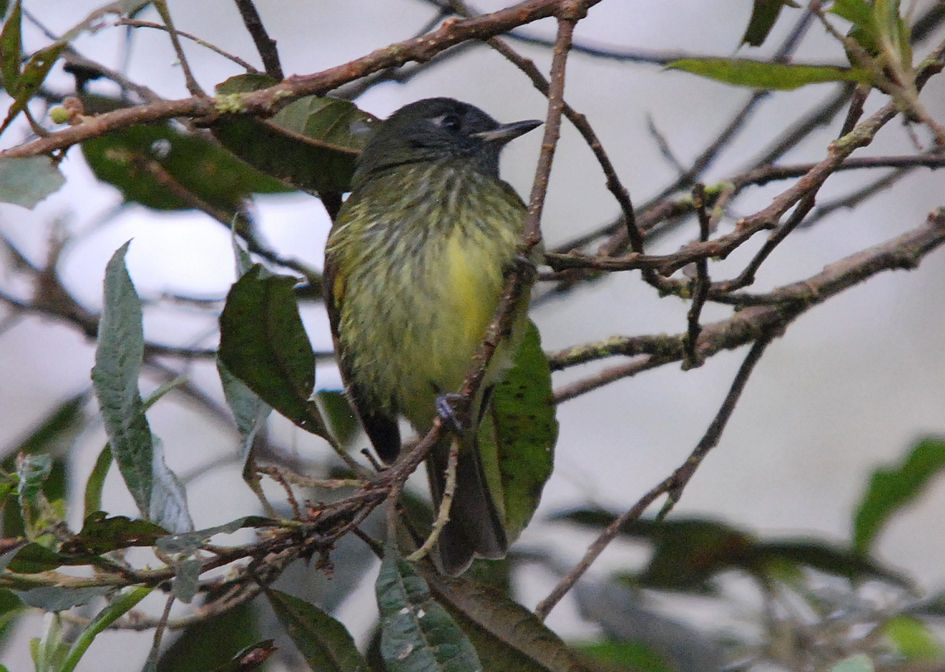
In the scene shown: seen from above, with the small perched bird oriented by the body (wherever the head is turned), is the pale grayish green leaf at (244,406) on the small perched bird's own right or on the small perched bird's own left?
on the small perched bird's own right

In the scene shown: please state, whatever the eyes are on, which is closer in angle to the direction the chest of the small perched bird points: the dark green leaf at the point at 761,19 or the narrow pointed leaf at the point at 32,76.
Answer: the dark green leaf

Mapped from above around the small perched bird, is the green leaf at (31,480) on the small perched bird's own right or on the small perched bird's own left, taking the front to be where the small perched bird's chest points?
on the small perched bird's own right

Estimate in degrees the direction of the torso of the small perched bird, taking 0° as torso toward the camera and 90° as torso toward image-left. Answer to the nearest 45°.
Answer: approximately 315°

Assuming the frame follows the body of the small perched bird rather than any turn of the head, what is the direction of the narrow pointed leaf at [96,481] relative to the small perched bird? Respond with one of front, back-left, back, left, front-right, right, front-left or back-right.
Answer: right

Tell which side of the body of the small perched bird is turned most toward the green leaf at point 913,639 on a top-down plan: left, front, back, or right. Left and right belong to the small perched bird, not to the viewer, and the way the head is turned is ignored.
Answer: left

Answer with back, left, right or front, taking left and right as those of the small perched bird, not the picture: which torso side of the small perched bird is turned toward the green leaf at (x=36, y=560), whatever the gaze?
right
